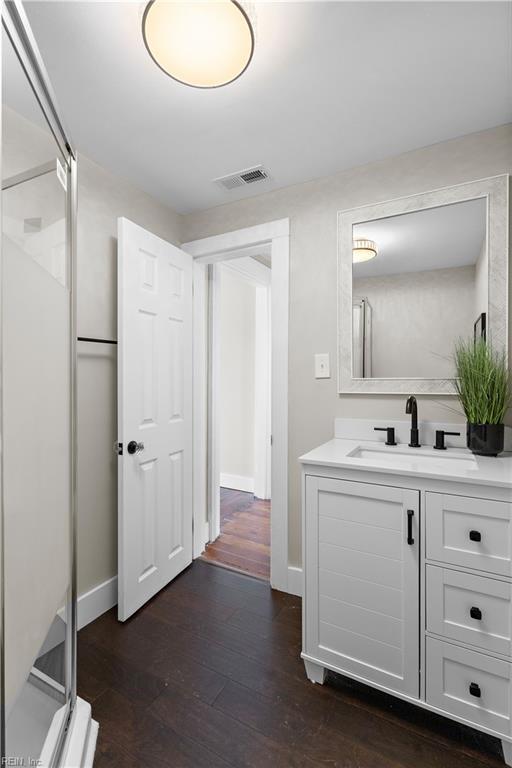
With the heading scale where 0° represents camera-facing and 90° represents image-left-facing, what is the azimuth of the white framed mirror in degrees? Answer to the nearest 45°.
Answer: approximately 45°

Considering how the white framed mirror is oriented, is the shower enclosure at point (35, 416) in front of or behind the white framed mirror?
in front

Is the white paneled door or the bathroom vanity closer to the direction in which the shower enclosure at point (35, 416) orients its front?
the bathroom vanity

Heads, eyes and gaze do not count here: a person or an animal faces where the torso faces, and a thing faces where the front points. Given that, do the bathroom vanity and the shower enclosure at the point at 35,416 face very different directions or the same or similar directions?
very different directions

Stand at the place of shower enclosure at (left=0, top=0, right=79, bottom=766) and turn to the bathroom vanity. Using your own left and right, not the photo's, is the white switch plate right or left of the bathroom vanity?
left

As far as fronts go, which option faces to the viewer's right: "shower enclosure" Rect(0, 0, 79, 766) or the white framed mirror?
the shower enclosure

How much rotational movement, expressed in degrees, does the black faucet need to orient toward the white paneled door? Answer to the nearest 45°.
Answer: approximately 45° to its right

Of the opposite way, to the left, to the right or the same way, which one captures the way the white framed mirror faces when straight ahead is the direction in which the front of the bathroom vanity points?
the same way

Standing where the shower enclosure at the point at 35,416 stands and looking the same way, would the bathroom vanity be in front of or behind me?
in front

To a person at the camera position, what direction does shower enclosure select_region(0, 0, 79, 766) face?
facing to the right of the viewer

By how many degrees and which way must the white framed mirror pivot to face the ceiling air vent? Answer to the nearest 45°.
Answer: approximately 45° to its right

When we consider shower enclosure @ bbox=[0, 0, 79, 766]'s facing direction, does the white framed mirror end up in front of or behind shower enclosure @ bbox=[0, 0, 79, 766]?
in front

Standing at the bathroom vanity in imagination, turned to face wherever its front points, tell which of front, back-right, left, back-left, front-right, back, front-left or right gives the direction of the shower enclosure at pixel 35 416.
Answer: front

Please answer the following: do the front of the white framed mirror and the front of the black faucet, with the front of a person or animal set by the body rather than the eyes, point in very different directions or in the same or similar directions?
same or similar directions
